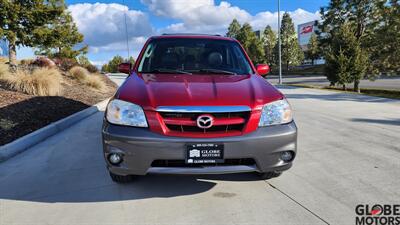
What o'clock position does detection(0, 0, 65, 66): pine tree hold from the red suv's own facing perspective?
The pine tree is roughly at 5 o'clock from the red suv.

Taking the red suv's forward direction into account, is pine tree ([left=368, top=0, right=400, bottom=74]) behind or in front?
behind

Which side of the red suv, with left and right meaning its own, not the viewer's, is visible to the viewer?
front

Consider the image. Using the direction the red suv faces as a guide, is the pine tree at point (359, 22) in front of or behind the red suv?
behind

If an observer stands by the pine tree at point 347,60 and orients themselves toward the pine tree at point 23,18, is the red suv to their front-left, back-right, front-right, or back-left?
front-left

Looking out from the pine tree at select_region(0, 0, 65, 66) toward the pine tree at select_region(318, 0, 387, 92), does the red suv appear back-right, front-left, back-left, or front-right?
front-right

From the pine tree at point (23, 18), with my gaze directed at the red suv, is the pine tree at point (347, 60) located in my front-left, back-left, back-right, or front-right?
front-left

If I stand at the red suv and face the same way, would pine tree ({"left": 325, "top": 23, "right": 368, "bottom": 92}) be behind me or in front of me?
behind
